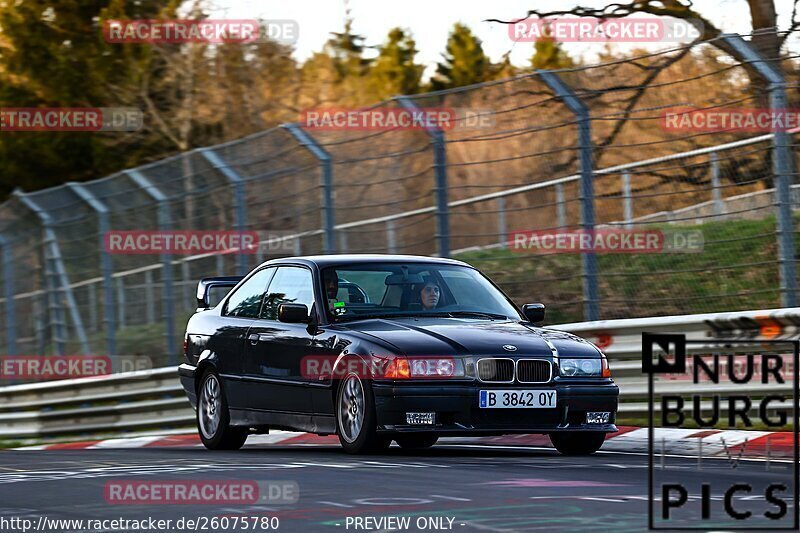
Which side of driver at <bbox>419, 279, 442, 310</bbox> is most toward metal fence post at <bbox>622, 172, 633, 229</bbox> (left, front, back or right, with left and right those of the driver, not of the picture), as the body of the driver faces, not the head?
left

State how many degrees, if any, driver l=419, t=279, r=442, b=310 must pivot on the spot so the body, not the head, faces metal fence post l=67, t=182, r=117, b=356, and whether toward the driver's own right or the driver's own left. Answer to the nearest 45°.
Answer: approximately 180°

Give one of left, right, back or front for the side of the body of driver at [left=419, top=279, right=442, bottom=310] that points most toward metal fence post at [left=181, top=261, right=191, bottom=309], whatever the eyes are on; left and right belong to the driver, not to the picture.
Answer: back

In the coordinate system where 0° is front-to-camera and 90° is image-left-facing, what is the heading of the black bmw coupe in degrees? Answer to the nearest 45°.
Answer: approximately 315°

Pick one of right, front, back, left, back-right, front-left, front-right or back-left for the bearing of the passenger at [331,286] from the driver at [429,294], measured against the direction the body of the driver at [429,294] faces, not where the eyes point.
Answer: back-right

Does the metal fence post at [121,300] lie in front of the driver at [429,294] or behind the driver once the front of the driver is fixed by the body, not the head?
behind

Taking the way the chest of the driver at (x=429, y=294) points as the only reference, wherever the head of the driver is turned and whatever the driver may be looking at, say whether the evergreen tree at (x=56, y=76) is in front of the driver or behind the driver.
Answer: behind

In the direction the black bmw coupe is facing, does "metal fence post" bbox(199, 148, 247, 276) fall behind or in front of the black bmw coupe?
behind

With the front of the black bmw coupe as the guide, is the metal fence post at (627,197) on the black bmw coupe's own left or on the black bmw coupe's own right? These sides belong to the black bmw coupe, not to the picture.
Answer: on the black bmw coupe's own left

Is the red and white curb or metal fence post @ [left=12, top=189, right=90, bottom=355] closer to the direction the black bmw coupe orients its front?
the red and white curb

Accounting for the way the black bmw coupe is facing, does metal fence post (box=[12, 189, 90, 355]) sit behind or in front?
behind
